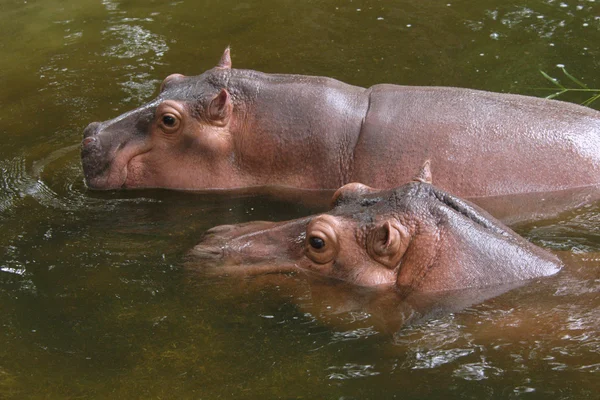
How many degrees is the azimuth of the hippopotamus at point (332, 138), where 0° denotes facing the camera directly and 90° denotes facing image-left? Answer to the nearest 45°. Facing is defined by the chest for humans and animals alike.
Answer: approximately 90°

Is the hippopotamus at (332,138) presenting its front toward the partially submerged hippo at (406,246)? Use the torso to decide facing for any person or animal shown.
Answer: no
